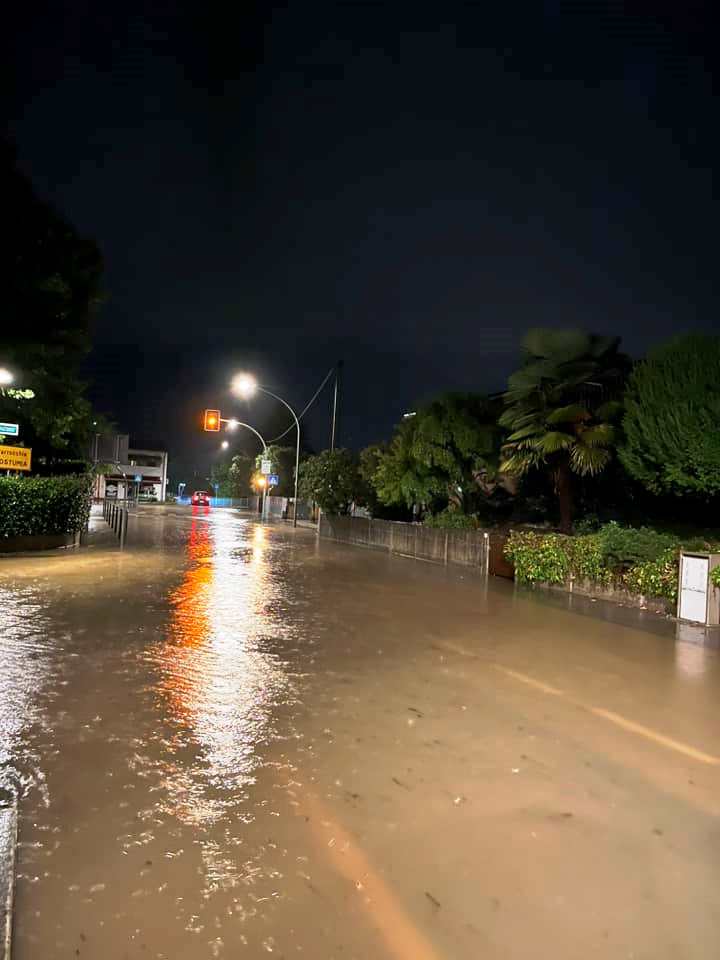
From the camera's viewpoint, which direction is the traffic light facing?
toward the camera

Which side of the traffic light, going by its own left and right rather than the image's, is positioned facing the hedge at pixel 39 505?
front

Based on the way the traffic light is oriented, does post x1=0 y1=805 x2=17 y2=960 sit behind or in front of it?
in front

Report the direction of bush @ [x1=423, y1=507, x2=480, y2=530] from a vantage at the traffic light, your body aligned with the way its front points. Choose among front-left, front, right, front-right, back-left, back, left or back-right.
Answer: front-left

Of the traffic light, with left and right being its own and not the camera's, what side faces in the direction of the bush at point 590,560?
front

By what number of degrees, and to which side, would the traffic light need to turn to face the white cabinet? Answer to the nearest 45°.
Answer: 0° — it already faces it
